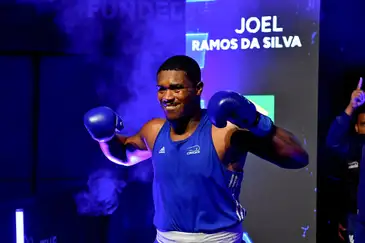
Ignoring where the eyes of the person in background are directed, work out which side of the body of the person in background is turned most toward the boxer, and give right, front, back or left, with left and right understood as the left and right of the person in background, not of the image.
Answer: front

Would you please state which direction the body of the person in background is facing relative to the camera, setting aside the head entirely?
toward the camera
